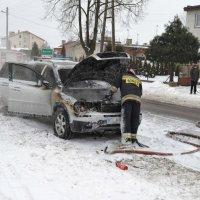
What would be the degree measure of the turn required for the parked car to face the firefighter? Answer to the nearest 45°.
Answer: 0° — it already faces them

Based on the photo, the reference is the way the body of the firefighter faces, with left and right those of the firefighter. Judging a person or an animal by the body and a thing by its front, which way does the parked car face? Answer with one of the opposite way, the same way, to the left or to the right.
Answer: the opposite way

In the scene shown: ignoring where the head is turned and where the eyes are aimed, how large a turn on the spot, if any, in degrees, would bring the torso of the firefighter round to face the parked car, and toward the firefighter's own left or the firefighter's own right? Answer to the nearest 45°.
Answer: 0° — they already face it

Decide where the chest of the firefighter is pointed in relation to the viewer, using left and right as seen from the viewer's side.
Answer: facing away from the viewer and to the left of the viewer

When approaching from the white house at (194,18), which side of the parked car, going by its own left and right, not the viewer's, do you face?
left

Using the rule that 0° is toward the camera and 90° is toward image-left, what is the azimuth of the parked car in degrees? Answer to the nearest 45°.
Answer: approximately 315°

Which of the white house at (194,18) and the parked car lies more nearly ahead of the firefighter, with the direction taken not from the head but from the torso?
the parked car
